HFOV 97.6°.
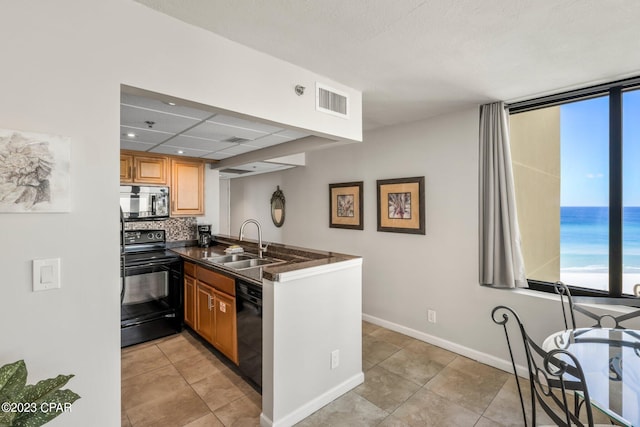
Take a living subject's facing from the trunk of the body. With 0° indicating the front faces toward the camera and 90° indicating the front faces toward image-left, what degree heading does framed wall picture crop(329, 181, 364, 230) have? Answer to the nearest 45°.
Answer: approximately 45°

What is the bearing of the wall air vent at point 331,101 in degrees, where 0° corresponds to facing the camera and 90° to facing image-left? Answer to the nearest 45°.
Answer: approximately 315°

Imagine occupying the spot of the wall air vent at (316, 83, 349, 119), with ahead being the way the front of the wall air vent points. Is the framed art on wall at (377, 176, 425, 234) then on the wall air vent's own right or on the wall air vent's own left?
on the wall air vent's own left

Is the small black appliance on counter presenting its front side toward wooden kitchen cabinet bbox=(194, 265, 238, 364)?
yes
